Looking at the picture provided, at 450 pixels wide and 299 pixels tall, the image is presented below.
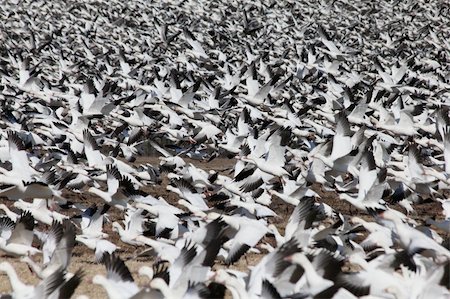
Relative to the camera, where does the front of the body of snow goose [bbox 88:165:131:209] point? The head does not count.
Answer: to the viewer's left

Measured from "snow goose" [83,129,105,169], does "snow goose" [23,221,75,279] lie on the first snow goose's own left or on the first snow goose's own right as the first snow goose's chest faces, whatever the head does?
on the first snow goose's own left

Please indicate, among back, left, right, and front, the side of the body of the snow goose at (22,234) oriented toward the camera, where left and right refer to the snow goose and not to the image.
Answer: left
